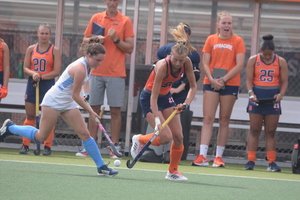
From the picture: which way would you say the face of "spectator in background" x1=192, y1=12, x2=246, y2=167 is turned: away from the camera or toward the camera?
toward the camera

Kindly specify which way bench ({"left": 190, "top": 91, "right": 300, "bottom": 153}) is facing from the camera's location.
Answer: facing the viewer

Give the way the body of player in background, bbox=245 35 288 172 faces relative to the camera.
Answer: toward the camera

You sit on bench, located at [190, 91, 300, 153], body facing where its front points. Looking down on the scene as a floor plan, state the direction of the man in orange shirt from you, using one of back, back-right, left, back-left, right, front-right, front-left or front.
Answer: front-right

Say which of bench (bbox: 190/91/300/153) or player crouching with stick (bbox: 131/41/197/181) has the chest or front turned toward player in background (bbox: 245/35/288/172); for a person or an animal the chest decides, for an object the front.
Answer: the bench

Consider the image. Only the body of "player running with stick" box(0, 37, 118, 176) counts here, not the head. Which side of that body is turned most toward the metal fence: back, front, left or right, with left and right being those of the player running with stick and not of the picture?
left

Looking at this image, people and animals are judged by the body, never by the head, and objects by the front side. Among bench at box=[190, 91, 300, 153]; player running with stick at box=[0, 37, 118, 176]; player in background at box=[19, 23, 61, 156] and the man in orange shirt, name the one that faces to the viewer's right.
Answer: the player running with stick

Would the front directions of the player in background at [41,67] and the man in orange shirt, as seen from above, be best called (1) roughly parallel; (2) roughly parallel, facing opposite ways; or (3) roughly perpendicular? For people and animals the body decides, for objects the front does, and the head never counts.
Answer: roughly parallel

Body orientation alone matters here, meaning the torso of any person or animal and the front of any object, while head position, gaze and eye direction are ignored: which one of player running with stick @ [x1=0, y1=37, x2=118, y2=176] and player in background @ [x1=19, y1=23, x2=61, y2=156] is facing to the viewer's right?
the player running with stick

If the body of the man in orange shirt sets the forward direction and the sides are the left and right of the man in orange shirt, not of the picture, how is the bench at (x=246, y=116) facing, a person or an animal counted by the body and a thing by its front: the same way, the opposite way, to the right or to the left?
the same way

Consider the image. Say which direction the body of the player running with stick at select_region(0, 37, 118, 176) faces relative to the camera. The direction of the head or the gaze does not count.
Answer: to the viewer's right
